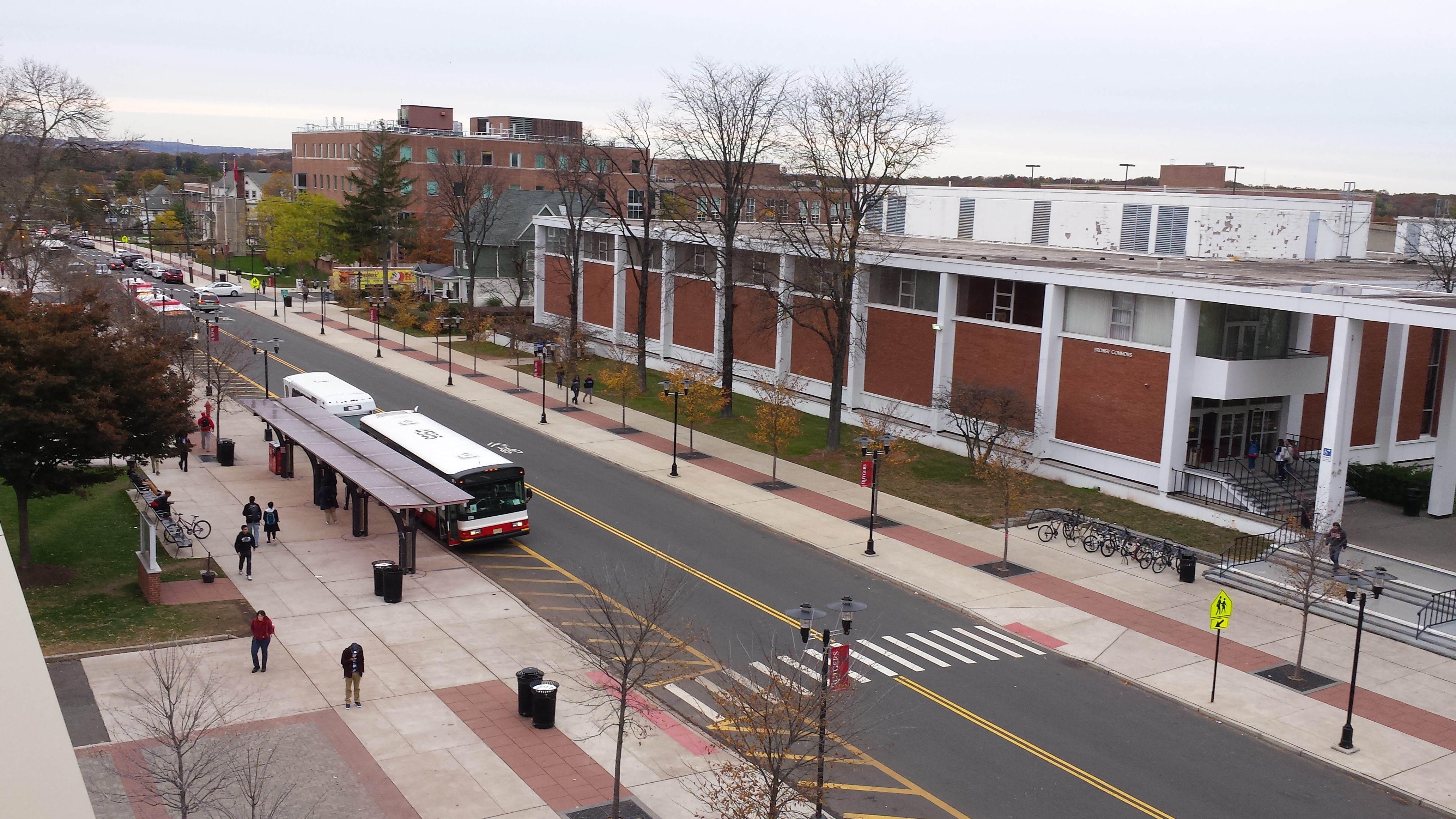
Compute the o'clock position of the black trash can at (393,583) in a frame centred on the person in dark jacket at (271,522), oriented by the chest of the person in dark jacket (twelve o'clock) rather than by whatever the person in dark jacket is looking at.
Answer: The black trash can is roughly at 5 o'clock from the person in dark jacket.

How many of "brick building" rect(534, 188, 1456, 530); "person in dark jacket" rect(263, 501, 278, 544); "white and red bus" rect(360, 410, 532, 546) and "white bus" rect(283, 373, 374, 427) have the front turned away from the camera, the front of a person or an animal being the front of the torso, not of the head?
1

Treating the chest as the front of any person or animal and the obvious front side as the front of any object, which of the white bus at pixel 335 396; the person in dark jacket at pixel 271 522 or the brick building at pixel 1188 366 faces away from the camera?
the person in dark jacket

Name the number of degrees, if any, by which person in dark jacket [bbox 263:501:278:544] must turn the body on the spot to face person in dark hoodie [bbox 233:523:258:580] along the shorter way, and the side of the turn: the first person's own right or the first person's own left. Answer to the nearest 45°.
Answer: approximately 180°

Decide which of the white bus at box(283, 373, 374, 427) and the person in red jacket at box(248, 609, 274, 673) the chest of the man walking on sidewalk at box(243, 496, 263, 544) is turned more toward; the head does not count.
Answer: the white bus

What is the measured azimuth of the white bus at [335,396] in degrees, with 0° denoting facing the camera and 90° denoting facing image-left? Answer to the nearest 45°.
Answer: approximately 315°

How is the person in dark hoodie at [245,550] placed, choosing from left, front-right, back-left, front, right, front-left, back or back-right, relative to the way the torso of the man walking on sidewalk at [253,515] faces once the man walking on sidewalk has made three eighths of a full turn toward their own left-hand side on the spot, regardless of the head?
front-left

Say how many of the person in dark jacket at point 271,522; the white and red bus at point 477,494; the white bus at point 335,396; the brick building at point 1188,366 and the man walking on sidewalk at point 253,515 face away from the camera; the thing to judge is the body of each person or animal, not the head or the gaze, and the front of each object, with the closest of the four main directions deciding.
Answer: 2

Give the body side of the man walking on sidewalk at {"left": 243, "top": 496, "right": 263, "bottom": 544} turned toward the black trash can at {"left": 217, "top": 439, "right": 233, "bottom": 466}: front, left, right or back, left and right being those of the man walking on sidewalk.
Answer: front

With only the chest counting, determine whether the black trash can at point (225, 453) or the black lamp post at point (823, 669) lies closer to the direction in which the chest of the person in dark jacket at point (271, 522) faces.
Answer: the black trash can

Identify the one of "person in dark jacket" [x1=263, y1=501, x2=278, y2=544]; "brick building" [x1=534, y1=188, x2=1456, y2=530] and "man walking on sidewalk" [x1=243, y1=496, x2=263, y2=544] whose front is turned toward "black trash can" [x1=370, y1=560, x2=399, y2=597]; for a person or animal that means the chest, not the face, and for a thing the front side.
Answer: the brick building

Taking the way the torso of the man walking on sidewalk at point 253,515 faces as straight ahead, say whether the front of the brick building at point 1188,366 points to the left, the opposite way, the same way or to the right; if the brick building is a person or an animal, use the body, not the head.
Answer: to the left

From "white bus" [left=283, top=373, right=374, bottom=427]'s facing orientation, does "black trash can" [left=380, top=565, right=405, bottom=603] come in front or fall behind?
in front

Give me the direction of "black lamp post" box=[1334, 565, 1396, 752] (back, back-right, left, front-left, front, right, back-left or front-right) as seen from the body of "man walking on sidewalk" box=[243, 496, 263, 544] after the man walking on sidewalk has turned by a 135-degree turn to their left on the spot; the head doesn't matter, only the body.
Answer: left

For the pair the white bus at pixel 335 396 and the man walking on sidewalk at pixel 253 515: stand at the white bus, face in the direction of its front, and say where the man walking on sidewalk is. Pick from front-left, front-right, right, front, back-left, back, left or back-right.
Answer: front-right

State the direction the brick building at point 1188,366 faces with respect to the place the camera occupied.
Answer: facing the viewer and to the left of the viewer

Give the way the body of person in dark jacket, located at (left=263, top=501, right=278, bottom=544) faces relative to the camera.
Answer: away from the camera

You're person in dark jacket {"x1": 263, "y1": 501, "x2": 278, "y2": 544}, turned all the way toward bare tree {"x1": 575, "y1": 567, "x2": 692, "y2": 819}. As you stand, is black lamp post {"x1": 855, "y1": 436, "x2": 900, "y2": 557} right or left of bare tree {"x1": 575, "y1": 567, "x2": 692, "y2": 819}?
left

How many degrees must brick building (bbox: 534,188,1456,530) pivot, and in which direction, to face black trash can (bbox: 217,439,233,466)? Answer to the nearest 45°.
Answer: approximately 45° to its right
